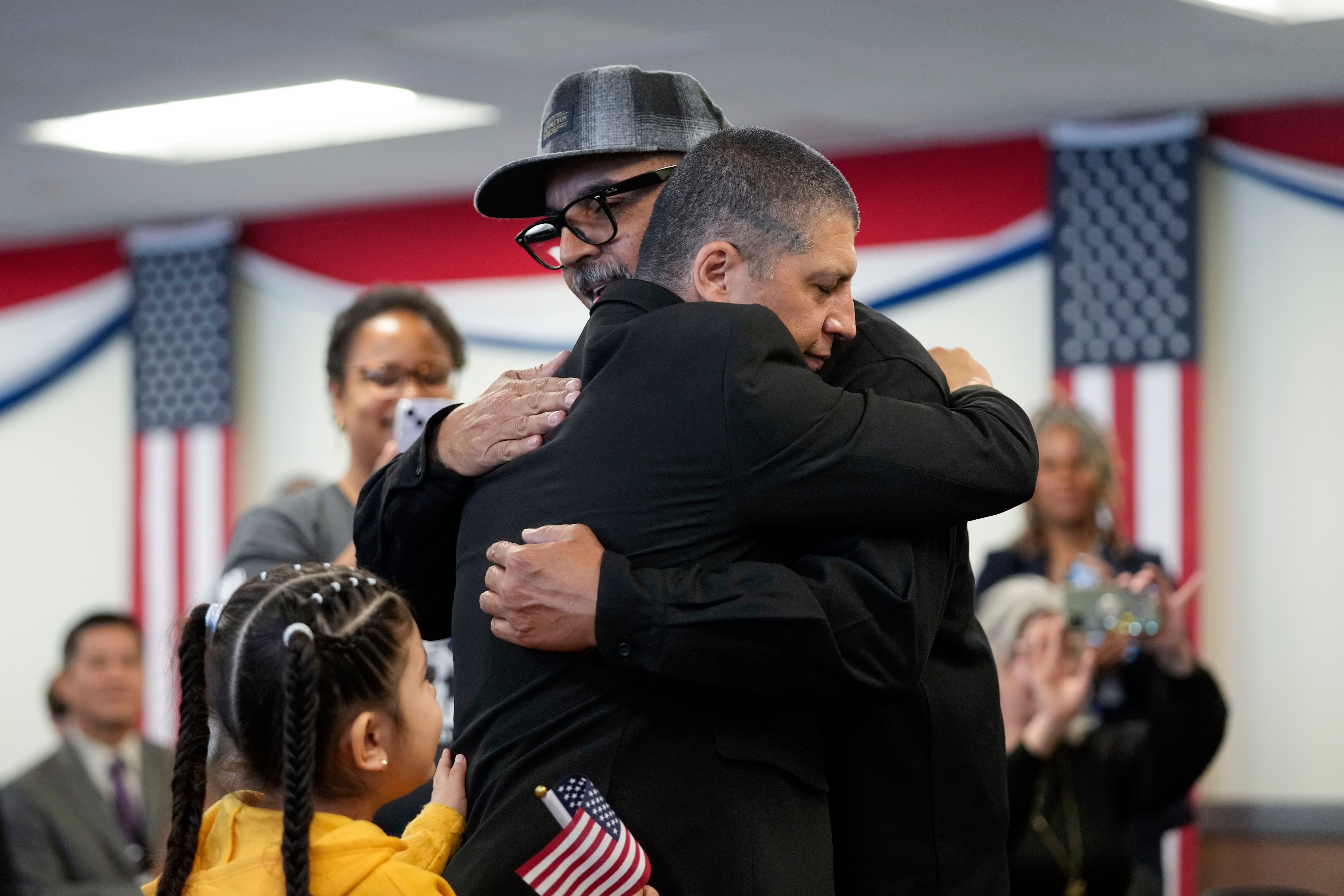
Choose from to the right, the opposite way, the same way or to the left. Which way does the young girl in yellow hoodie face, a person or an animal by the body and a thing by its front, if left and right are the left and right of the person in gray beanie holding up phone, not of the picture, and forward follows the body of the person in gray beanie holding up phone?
the opposite way

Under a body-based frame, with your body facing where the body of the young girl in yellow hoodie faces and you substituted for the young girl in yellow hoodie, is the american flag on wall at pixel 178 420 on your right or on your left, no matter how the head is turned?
on your left

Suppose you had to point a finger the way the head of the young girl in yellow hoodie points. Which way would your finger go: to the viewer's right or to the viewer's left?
to the viewer's right

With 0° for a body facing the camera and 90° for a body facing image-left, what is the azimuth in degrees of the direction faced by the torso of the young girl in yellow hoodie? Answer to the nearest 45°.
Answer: approximately 225°

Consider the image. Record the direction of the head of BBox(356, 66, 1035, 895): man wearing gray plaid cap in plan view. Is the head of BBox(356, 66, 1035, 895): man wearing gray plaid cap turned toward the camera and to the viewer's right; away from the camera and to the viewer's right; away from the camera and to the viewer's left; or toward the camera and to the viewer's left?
toward the camera and to the viewer's left

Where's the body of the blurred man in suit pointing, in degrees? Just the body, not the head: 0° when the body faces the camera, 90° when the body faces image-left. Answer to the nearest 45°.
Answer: approximately 315°

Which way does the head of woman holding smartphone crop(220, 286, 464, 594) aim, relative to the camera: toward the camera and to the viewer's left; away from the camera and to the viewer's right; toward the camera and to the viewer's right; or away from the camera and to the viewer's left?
toward the camera and to the viewer's right

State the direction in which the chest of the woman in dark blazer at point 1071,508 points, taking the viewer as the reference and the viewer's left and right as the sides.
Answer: facing the viewer
